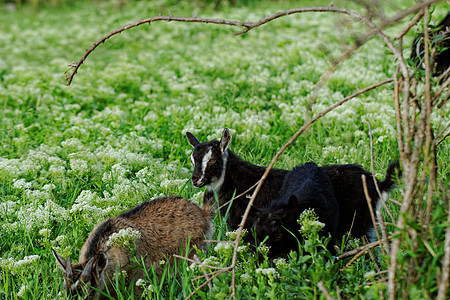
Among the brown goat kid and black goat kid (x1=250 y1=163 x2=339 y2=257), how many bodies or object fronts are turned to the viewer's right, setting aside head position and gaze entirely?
0

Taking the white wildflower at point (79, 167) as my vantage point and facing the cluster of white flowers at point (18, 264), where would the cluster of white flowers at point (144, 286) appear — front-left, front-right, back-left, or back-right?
front-left

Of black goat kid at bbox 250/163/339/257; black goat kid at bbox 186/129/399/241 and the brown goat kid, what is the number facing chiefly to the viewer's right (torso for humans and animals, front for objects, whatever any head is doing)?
0

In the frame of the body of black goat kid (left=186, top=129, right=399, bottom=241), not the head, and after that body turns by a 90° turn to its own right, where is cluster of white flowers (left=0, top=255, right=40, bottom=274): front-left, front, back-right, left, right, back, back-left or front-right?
back-left

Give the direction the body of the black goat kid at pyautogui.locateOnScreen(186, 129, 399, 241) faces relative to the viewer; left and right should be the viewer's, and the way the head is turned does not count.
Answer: facing to the left of the viewer

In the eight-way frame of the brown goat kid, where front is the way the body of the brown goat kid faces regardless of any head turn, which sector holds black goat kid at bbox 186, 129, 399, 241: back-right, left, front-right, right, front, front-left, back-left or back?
back

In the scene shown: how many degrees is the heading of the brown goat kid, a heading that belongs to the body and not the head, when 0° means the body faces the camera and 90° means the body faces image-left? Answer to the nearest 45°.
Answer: approximately 45°

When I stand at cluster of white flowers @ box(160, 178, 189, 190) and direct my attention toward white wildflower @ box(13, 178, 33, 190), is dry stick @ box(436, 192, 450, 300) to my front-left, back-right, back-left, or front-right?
back-left

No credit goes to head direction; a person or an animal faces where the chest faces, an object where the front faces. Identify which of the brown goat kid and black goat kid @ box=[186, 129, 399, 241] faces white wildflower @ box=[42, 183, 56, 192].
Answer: the black goat kid

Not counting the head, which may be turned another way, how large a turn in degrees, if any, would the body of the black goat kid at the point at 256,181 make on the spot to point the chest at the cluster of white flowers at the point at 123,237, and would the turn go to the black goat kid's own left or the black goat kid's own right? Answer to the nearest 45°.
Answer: approximately 45° to the black goat kid's own left

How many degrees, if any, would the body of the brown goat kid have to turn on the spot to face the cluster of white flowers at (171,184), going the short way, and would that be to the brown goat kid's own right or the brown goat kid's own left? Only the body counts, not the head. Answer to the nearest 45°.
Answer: approximately 135° to the brown goat kid's own right

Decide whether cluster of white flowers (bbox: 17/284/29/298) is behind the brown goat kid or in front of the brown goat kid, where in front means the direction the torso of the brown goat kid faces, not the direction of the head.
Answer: in front
